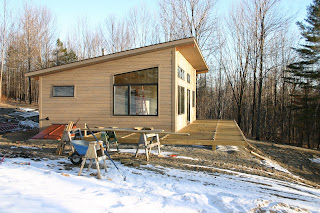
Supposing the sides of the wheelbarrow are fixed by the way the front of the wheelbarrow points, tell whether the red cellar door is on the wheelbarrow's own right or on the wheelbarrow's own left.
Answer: on the wheelbarrow's own right

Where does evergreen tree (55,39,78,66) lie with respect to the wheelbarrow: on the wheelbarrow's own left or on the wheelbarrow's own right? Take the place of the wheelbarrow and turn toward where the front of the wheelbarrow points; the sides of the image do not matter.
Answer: on the wheelbarrow's own right

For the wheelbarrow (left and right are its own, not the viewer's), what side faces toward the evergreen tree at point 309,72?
back

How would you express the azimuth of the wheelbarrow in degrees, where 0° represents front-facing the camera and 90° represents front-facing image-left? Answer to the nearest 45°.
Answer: approximately 45°

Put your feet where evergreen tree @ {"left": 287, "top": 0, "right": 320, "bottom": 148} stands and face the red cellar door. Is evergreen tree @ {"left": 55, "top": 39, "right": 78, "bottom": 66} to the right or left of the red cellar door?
right
